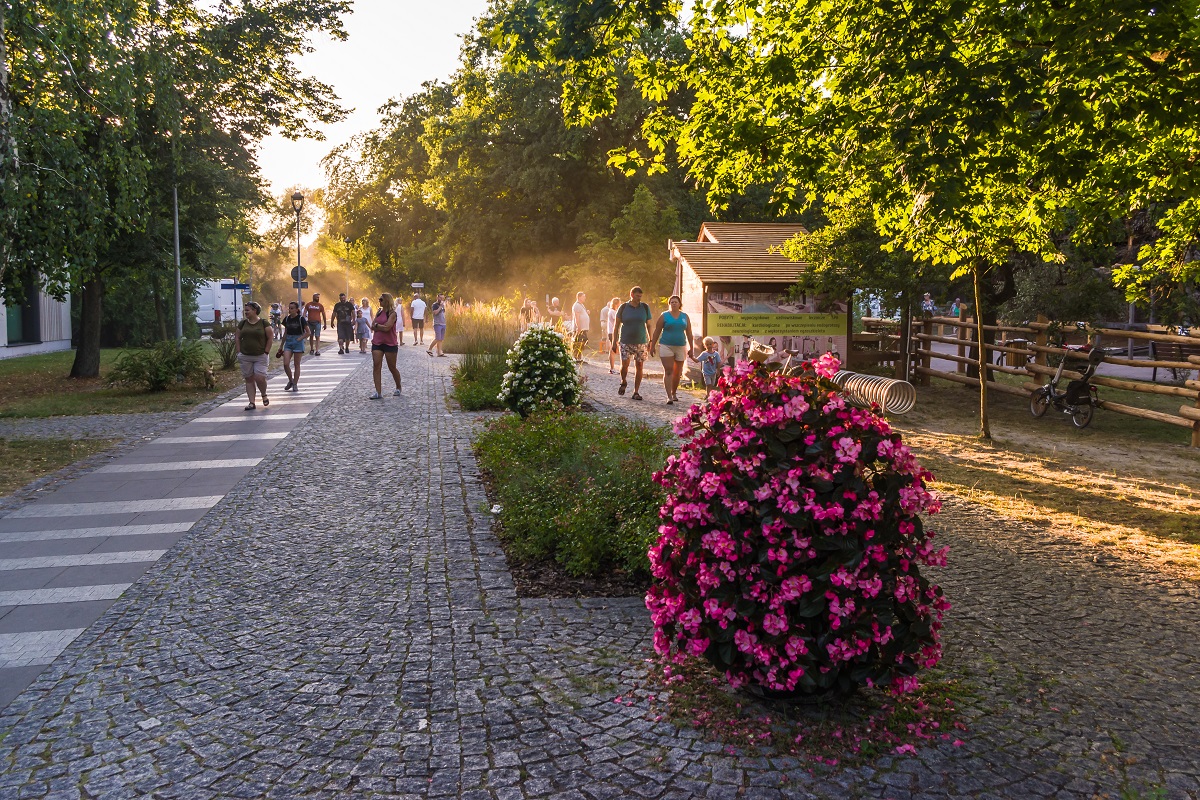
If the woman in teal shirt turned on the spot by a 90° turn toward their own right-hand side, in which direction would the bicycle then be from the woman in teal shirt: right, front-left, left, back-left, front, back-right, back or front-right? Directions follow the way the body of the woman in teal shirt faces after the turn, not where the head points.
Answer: back

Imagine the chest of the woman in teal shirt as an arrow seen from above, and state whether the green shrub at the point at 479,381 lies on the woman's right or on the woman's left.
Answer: on the woman's right

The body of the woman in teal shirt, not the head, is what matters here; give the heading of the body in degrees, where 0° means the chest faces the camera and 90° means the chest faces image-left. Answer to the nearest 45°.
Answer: approximately 0°

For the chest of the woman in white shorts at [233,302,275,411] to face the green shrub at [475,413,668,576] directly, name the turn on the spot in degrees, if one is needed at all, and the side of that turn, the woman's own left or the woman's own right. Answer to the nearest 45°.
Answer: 0° — they already face it

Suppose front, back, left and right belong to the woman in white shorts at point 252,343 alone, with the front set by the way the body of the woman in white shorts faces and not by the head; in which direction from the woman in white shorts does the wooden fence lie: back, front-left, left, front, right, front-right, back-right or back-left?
left

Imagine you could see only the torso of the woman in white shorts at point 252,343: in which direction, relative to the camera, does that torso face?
toward the camera

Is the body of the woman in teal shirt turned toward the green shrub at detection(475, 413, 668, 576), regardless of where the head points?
yes

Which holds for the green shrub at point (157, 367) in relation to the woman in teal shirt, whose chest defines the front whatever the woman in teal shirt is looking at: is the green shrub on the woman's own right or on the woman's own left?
on the woman's own right

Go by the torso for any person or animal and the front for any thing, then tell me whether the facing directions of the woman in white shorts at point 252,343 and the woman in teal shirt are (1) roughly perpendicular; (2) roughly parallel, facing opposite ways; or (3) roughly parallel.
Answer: roughly parallel

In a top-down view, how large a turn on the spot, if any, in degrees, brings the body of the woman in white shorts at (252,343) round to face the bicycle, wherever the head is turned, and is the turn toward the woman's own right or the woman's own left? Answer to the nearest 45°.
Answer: approximately 90° to the woman's own left

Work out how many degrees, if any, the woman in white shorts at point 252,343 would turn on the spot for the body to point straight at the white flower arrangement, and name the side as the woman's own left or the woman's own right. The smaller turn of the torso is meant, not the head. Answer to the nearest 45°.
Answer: approximately 45° to the woman's own left

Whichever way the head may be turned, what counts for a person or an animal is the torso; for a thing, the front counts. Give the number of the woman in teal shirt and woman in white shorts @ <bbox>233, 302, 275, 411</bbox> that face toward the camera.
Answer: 2

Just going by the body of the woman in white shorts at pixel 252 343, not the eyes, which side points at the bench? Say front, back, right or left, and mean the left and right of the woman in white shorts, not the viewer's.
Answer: left
